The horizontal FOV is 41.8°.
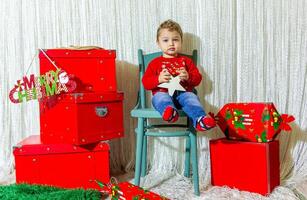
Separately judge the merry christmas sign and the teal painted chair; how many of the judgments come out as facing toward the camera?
2

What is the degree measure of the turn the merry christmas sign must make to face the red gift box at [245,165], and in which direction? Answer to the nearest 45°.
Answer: approximately 90° to its left

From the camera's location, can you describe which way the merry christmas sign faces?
facing the viewer

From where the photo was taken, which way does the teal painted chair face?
toward the camera
